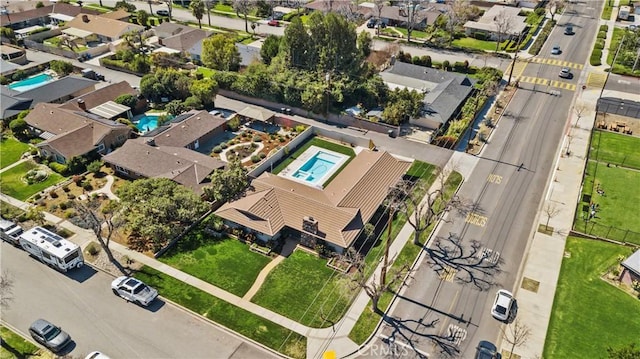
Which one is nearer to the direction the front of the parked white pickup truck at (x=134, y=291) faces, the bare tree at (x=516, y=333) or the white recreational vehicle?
the white recreational vehicle

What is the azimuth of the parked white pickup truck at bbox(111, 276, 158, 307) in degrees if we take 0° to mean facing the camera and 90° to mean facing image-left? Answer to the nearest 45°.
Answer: approximately 135°

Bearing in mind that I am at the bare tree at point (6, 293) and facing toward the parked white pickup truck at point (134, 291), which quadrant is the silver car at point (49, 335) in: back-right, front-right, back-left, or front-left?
front-right

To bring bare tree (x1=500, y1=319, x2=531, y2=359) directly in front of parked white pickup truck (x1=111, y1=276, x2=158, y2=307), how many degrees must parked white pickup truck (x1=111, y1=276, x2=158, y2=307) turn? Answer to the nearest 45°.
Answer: approximately 180°

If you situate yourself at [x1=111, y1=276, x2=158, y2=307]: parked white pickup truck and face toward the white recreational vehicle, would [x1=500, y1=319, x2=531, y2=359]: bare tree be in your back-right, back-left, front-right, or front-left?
back-right

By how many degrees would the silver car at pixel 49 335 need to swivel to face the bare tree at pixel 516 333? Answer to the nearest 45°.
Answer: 0° — it already faces it

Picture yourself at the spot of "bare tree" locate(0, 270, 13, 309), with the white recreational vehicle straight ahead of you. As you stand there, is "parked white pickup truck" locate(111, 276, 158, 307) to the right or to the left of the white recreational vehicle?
right

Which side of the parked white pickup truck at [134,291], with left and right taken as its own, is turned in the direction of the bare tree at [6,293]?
front

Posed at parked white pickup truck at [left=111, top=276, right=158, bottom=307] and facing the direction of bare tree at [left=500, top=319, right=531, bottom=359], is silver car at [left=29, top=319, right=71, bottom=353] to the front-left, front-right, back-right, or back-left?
back-right

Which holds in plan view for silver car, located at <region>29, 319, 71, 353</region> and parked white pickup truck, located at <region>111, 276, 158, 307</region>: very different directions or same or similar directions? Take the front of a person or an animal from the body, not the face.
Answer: very different directions

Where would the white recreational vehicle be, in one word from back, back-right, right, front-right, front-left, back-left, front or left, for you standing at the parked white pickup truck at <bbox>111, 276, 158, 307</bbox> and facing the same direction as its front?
front

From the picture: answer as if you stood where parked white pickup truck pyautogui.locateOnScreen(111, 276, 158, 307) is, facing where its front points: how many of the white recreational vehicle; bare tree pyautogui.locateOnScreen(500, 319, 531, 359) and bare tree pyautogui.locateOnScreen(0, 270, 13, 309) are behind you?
1

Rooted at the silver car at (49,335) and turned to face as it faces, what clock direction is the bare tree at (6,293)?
The bare tree is roughly at 7 o'clock from the silver car.

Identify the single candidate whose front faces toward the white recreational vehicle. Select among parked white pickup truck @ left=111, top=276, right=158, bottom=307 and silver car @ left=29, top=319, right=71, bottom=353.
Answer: the parked white pickup truck

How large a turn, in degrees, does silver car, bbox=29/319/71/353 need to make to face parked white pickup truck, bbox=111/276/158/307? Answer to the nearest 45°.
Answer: approximately 45° to its left

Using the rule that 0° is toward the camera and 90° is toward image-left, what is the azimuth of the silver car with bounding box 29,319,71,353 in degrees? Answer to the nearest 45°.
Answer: approximately 315°
